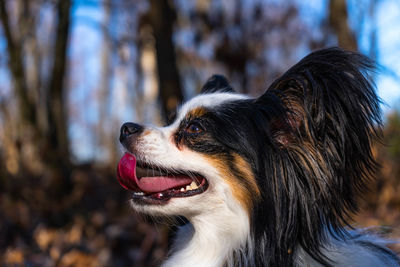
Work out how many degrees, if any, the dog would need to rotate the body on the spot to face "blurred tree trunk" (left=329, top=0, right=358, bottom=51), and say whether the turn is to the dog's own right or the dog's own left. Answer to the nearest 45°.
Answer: approximately 90° to the dog's own right

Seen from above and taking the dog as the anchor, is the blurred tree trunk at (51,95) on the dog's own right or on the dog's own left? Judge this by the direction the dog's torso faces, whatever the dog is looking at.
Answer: on the dog's own right

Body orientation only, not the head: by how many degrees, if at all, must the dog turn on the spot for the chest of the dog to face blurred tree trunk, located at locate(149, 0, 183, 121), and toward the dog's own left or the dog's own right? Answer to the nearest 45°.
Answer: approximately 90° to the dog's own right

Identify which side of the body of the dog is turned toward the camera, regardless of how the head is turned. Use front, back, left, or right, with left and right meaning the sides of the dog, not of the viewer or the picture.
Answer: left

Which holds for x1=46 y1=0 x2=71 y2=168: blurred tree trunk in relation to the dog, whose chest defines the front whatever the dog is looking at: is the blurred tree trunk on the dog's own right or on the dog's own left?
on the dog's own right

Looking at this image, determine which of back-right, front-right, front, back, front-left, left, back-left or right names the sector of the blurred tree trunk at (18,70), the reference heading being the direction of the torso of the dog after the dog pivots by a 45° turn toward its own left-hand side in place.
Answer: right
